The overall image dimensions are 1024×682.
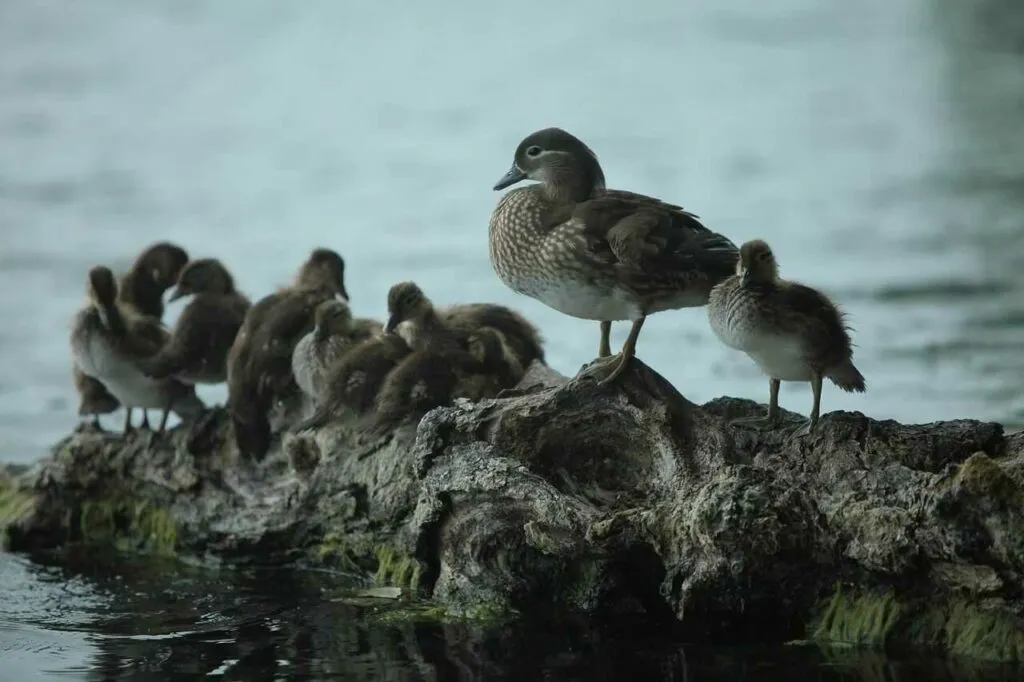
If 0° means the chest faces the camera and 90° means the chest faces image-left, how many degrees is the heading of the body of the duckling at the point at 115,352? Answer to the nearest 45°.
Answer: approximately 45°
